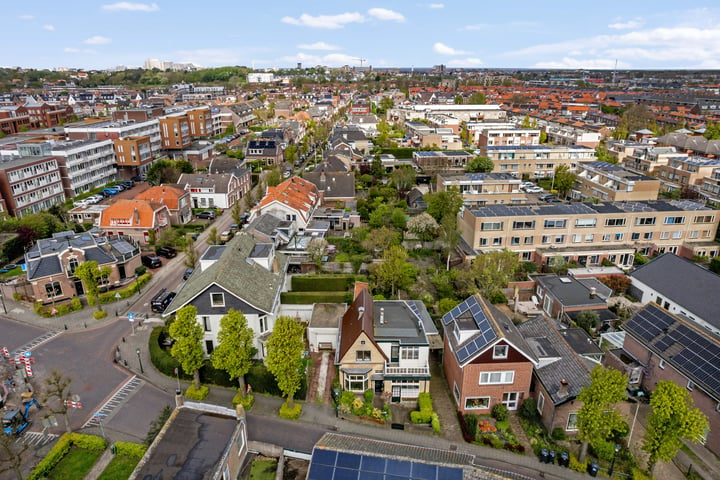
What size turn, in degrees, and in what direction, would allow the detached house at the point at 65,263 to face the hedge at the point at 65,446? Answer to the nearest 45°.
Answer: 0° — it already faces it

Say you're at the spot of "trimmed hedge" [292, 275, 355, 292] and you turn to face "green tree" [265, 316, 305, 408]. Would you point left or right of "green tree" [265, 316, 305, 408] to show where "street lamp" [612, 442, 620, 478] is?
left

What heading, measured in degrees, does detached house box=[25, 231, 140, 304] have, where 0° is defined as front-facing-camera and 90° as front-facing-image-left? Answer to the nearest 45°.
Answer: approximately 0°

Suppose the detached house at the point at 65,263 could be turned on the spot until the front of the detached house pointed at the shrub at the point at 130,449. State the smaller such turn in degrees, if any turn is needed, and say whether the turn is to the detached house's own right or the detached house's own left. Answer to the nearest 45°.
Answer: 0° — it already faces it

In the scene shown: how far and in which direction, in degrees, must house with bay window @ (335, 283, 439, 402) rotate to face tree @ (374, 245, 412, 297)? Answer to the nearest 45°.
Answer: approximately 180°

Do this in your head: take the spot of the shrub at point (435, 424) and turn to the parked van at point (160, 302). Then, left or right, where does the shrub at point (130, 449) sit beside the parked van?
left

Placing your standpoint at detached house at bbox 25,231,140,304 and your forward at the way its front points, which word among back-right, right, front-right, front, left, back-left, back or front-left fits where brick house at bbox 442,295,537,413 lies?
front-left

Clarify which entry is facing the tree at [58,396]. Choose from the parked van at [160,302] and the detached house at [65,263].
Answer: the detached house

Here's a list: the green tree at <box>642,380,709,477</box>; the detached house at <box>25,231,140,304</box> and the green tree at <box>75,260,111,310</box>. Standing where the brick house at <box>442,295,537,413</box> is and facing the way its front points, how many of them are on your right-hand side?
2

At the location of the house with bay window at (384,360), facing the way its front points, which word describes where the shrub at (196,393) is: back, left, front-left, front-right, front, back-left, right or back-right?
right

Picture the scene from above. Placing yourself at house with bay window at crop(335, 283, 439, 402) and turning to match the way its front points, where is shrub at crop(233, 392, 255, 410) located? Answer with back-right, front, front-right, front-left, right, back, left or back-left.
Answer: right

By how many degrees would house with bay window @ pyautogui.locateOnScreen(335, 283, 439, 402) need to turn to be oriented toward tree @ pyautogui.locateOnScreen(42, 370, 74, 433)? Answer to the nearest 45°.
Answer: approximately 90° to its right
